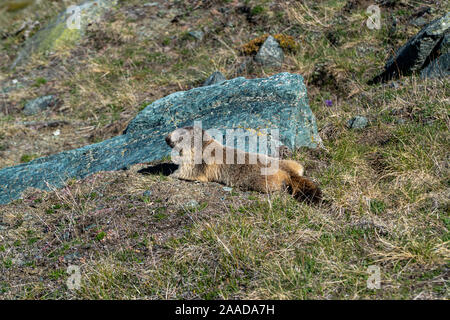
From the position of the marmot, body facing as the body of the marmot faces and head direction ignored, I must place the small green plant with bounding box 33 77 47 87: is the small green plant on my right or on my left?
on my right

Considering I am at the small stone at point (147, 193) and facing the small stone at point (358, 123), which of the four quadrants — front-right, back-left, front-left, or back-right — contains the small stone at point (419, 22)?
front-left

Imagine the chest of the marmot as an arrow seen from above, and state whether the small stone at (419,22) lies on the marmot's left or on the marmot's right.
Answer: on the marmot's right

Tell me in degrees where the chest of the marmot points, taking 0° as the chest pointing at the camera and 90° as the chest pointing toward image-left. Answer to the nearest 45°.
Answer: approximately 90°

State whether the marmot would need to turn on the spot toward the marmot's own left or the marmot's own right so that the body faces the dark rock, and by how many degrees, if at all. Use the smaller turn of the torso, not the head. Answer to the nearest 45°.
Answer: approximately 135° to the marmot's own right

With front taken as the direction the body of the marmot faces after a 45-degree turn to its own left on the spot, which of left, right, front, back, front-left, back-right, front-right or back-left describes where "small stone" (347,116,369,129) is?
back

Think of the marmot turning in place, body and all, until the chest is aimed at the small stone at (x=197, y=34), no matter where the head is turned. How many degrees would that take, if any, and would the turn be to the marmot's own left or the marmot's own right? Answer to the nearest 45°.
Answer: approximately 90° to the marmot's own right

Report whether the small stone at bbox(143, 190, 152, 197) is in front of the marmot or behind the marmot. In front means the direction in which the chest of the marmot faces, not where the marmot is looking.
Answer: in front

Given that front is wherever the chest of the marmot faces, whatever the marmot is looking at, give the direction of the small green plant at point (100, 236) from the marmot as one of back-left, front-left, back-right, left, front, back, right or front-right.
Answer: front-left

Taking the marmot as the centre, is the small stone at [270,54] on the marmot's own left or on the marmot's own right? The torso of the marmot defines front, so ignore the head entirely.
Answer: on the marmot's own right

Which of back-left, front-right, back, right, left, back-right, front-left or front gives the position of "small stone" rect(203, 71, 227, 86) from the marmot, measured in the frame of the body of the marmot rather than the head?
right
